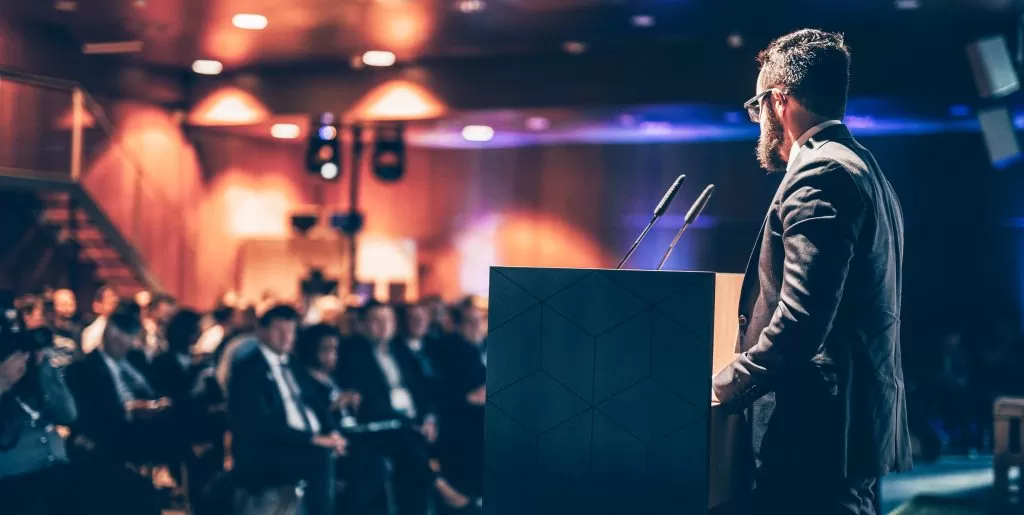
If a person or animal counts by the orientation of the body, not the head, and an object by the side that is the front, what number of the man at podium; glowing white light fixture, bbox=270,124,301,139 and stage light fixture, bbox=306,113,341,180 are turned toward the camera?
2

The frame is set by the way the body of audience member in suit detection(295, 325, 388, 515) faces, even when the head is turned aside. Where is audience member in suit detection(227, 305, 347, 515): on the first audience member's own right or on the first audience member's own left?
on the first audience member's own right

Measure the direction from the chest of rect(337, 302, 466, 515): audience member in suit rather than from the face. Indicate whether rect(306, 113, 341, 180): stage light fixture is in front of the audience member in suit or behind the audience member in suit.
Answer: behind

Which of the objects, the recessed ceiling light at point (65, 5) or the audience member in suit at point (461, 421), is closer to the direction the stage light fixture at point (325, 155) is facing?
the audience member in suit

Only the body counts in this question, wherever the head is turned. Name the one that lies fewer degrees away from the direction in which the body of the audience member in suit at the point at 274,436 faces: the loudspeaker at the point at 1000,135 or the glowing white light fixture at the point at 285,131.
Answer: the loudspeaker

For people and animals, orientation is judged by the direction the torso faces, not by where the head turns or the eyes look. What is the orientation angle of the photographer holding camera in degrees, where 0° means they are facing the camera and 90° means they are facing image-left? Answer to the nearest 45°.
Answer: approximately 315°

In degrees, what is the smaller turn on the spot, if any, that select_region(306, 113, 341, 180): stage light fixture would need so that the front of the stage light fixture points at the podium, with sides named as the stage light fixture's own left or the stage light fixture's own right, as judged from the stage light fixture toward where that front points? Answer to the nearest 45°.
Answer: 0° — it already faces it

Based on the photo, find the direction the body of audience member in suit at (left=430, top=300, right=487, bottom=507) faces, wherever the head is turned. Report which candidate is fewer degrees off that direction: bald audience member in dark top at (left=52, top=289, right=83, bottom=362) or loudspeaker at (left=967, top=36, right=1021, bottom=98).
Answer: the loudspeaker

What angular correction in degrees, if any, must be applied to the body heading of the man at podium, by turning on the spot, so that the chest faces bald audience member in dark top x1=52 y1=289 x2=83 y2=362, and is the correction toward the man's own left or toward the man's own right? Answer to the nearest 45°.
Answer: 0° — they already face them

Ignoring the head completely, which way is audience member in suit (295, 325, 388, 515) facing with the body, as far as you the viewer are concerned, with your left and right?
facing the viewer and to the right of the viewer

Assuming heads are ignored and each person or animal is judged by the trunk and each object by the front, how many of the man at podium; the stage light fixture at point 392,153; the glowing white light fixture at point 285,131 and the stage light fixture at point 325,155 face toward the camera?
3
